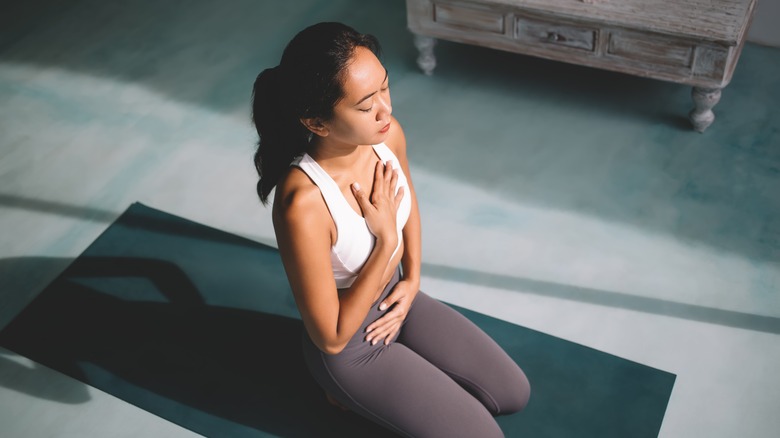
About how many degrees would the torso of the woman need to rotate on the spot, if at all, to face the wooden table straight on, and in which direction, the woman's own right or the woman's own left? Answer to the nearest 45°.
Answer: approximately 90° to the woman's own left

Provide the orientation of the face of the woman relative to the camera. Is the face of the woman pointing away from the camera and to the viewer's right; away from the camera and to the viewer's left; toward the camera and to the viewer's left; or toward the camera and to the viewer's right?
toward the camera and to the viewer's right

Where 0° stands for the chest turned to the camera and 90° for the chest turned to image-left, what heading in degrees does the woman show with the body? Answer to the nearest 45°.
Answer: approximately 315°
